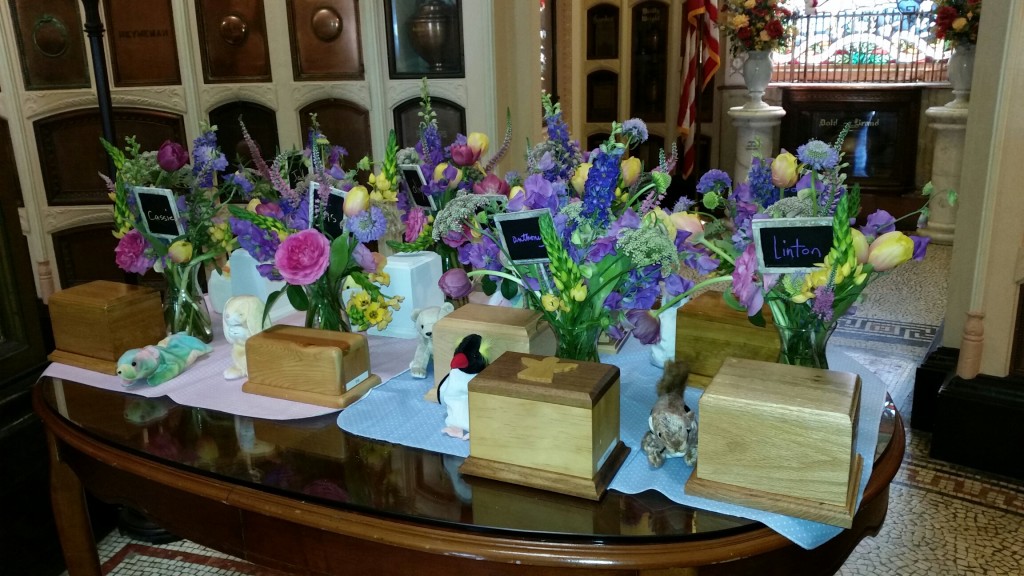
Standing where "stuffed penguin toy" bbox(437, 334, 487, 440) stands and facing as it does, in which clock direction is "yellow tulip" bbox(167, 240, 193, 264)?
The yellow tulip is roughly at 3 o'clock from the stuffed penguin toy.

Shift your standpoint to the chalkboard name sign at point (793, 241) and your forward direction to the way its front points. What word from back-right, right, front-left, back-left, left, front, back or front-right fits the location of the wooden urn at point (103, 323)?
right

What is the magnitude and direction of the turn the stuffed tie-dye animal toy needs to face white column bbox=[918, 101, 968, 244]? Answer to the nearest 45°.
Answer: approximately 135° to its left

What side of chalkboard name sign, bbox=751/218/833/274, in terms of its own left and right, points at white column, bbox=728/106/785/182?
back

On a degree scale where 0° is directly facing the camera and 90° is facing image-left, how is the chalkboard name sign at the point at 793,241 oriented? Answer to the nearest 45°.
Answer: approximately 0°

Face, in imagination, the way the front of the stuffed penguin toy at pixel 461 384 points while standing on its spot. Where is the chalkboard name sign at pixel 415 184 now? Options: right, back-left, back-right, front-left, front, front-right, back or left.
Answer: back-right

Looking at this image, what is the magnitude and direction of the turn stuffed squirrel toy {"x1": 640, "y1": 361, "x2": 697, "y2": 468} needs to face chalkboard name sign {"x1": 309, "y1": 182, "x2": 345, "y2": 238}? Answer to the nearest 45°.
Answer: approximately 135° to its right

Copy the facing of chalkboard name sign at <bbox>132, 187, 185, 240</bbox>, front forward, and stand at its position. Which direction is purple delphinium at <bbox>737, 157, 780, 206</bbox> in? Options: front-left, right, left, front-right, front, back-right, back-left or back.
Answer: front-left

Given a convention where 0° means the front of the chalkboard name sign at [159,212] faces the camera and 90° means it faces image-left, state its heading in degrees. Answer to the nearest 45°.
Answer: approximately 0°

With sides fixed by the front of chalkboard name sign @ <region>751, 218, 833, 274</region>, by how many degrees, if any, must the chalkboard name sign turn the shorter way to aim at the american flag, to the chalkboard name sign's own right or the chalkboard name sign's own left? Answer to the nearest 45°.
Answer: approximately 180°
